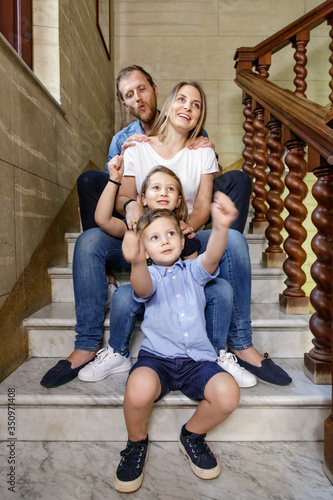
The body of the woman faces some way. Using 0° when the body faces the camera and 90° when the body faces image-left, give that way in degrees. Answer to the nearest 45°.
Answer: approximately 0°

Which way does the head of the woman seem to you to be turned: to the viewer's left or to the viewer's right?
to the viewer's right
